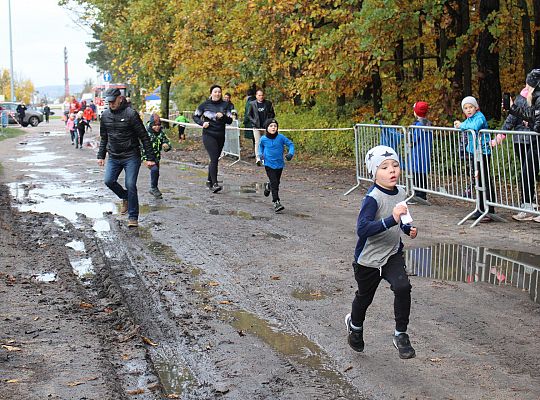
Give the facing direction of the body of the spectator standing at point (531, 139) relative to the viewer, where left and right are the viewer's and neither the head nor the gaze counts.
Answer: facing to the left of the viewer

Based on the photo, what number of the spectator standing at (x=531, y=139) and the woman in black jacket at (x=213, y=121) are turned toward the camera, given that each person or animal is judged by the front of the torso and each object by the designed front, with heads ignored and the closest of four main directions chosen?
1

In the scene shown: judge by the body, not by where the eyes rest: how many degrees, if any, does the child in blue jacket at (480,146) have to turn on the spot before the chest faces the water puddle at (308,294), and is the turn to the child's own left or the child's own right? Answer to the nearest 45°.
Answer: approximately 45° to the child's own left

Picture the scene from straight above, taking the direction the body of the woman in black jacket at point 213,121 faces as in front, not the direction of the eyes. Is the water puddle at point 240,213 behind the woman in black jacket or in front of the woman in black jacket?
in front

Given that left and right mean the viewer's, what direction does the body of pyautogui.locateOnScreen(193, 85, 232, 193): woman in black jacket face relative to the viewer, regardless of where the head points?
facing the viewer

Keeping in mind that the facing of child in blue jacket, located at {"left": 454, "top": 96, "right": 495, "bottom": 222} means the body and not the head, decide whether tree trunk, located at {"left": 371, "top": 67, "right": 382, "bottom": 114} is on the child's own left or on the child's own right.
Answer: on the child's own right

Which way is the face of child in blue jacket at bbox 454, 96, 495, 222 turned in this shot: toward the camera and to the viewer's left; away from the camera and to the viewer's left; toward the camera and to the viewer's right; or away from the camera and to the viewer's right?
toward the camera and to the viewer's left

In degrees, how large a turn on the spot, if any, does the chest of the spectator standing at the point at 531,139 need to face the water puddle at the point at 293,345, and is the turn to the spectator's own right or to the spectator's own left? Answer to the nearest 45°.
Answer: approximately 90° to the spectator's own left

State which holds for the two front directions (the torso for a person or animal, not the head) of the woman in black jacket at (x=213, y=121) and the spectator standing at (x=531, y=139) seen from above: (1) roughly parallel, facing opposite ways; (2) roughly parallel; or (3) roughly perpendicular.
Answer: roughly perpendicular

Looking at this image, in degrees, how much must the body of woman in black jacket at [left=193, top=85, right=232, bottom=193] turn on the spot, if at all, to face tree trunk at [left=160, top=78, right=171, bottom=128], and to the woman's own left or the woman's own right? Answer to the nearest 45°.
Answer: approximately 180°

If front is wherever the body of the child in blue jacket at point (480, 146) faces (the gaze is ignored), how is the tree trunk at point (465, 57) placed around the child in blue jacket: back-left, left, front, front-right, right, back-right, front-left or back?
back-right

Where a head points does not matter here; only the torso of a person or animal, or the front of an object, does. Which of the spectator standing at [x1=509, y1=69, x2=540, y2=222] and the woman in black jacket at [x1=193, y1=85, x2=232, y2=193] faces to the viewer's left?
the spectator standing

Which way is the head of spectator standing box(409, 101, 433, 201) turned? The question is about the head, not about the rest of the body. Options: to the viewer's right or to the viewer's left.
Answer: to the viewer's left
